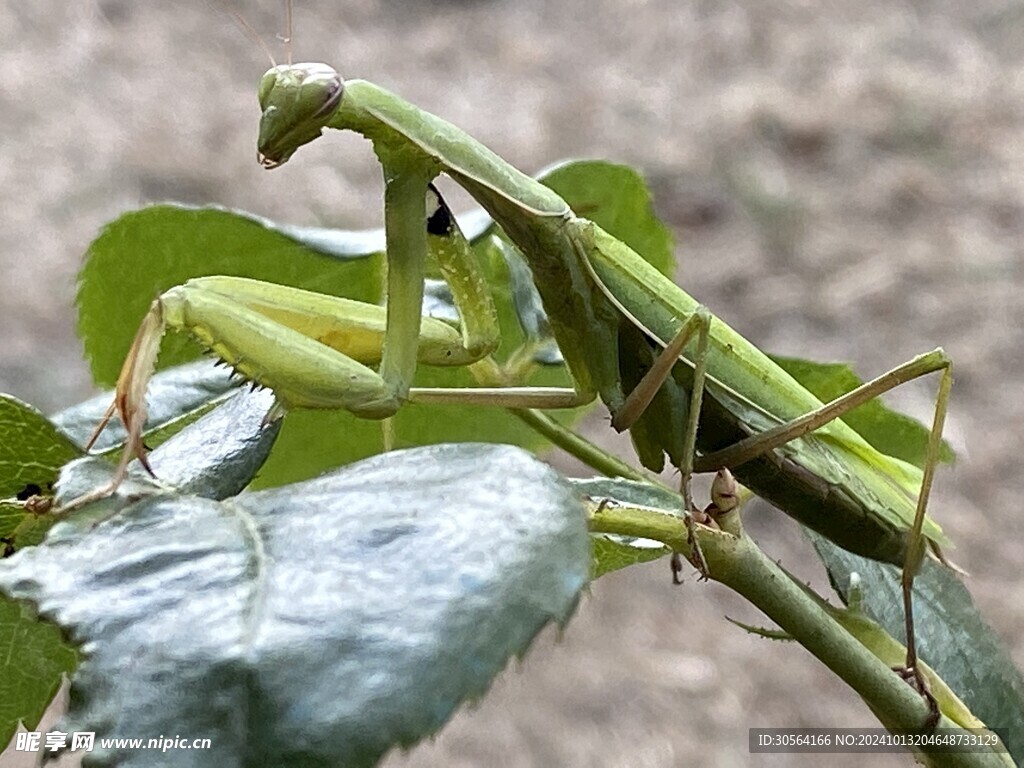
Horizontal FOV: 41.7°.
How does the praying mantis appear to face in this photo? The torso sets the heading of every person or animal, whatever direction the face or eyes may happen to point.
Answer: to the viewer's left
